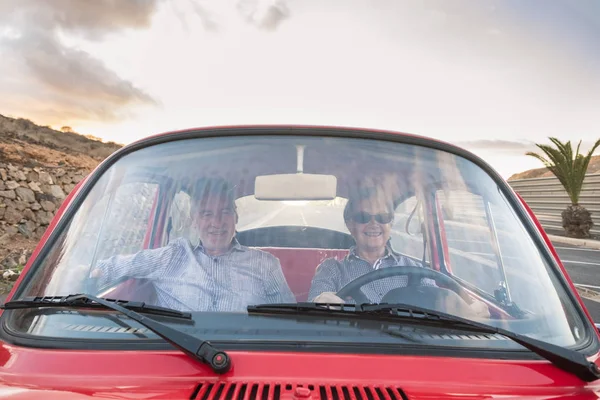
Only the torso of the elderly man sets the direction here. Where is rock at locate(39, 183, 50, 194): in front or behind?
behind

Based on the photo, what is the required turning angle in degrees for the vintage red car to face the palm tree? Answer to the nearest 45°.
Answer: approximately 135° to its left

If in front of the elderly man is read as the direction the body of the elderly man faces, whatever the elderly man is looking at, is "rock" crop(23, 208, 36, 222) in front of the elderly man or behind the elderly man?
behind

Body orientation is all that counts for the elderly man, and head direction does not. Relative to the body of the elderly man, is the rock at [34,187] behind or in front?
behind

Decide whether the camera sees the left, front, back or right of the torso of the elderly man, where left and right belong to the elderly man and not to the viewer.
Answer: front

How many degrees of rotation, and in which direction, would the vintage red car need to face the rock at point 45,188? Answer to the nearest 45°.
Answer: approximately 135° to its right

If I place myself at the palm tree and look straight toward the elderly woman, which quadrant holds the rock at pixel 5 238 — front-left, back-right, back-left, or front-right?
front-right
